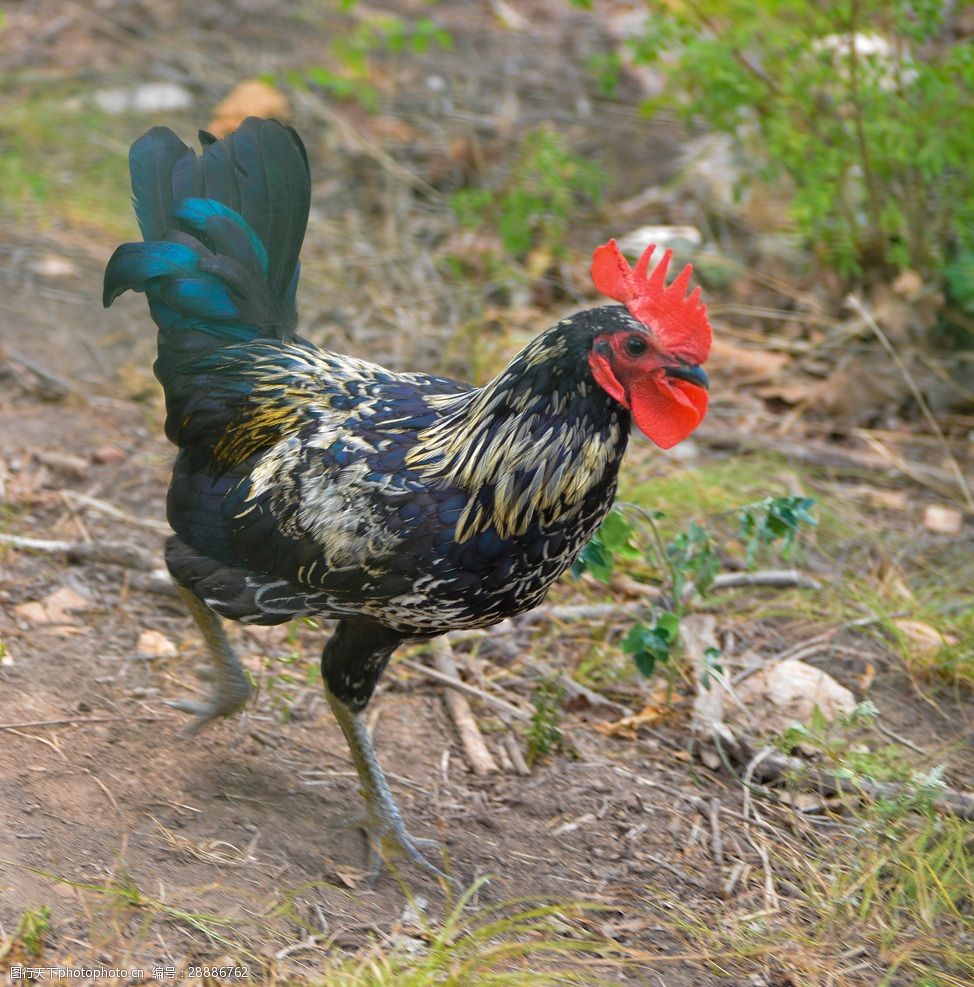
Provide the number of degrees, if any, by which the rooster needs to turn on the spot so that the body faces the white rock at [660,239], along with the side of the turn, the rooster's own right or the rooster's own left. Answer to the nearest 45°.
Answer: approximately 90° to the rooster's own left

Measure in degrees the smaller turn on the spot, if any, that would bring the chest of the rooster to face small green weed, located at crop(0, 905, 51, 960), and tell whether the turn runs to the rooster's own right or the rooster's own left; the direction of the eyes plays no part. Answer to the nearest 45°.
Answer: approximately 90° to the rooster's own right

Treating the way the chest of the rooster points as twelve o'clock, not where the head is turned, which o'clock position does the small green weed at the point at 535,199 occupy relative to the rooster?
The small green weed is roughly at 9 o'clock from the rooster.

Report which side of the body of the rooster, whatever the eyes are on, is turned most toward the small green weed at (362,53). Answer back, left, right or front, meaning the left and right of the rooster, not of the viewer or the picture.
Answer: left

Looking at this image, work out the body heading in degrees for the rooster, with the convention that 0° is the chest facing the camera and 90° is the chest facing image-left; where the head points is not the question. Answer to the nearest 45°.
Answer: approximately 270°
